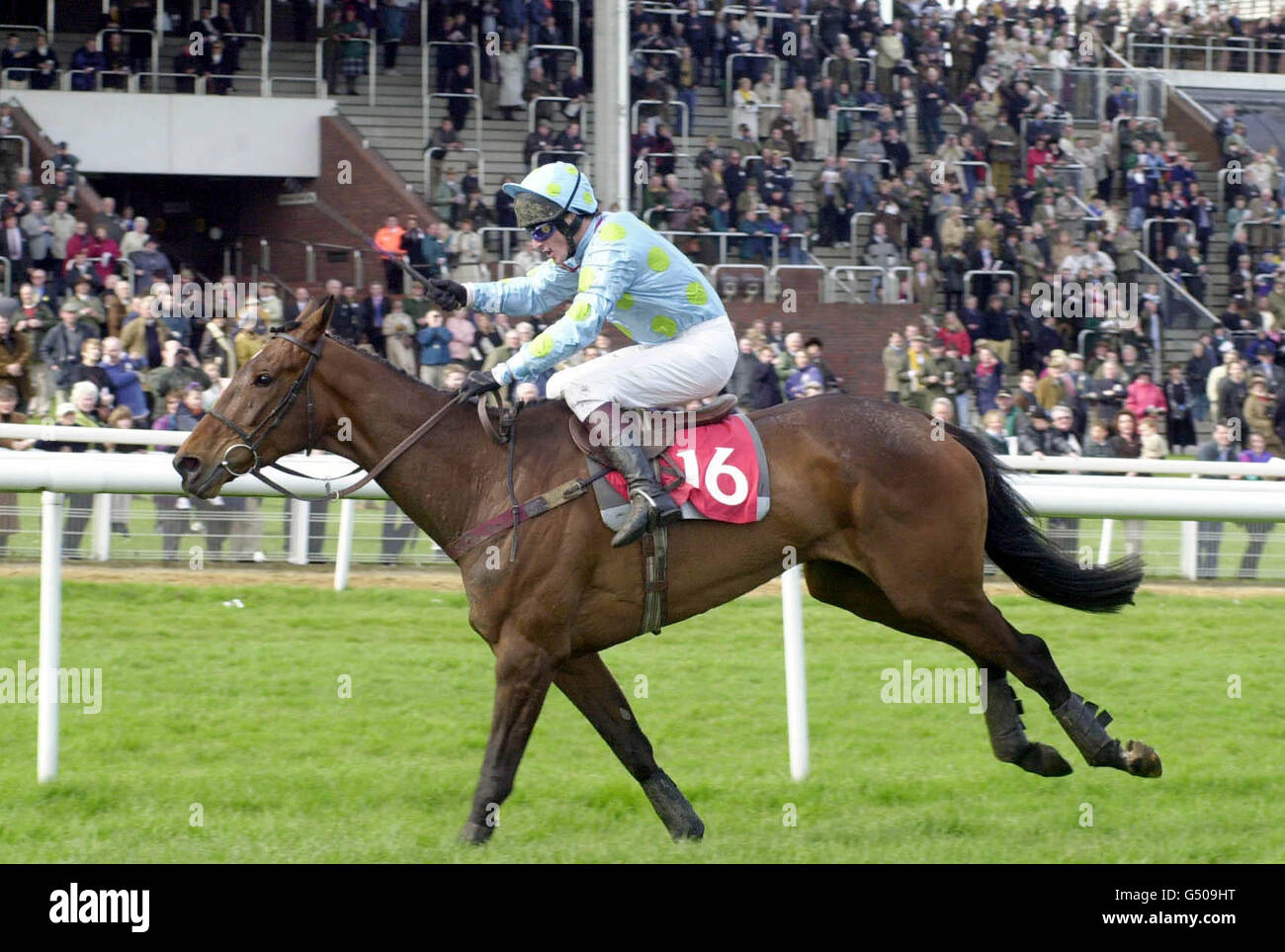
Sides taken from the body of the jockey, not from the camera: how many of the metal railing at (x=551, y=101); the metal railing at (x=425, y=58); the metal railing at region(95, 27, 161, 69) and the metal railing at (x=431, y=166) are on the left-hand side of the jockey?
0

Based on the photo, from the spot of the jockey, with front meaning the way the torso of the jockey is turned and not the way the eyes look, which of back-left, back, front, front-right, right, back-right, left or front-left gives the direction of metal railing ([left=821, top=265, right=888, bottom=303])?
right

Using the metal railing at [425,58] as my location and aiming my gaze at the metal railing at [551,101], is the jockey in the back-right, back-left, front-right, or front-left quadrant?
front-right

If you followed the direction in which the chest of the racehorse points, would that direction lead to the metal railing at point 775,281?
no

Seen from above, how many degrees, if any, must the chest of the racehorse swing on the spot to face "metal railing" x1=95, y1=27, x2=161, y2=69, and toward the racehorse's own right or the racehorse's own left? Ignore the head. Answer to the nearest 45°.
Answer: approximately 90° to the racehorse's own right

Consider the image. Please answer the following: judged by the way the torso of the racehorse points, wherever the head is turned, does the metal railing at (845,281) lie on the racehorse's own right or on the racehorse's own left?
on the racehorse's own right

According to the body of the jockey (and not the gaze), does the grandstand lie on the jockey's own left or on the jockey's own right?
on the jockey's own right

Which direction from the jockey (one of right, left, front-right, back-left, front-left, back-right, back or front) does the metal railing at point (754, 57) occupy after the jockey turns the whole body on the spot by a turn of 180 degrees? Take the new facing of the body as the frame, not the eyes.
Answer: left

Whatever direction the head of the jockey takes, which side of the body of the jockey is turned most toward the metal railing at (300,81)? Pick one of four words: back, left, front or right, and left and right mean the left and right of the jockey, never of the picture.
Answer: right

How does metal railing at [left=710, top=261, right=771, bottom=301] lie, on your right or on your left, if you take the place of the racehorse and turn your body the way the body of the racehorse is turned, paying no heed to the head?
on your right

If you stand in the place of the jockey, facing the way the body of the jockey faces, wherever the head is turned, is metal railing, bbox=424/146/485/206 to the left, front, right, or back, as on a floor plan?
right

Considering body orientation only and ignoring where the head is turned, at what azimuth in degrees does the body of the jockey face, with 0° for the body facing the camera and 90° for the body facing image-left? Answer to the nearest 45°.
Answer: approximately 90°

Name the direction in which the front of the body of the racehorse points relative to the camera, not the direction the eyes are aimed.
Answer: to the viewer's left

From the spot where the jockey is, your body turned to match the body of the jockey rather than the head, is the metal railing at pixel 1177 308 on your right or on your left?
on your right

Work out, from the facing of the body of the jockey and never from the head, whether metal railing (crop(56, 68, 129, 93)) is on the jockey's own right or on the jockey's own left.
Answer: on the jockey's own right

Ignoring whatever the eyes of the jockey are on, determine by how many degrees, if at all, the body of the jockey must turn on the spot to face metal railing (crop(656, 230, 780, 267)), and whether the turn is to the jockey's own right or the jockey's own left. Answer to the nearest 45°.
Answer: approximately 90° to the jockey's own right
